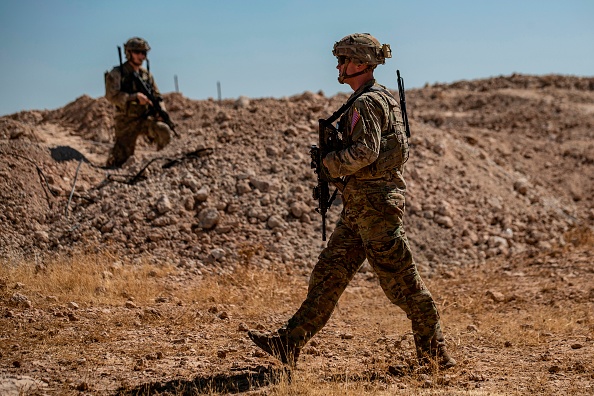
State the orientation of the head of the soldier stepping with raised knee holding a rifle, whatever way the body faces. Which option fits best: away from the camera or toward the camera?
toward the camera

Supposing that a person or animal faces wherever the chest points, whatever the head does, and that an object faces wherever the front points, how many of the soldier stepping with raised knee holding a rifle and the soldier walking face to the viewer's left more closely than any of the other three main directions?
1

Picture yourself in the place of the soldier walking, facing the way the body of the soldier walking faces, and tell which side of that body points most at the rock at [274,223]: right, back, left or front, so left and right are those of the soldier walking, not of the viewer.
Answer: right

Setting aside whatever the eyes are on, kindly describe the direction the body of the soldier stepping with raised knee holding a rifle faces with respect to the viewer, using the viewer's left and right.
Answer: facing the viewer and to the right of the viewer

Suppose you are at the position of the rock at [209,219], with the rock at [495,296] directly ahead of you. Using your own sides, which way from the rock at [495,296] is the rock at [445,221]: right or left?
left

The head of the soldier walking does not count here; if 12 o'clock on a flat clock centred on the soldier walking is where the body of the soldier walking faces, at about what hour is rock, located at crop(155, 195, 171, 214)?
The rock is roughly at 2 o'clock from the soldier walking.

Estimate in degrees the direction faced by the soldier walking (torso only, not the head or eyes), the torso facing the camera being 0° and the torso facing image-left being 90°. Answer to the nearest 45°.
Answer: approximately 90°

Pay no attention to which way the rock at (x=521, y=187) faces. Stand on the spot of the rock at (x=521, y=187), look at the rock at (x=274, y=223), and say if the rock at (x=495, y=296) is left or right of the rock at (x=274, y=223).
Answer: left

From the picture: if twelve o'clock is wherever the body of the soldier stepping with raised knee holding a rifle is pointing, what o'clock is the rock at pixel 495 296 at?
The rock is roughly at 12 o'clock from the soldier stepping with raised knee holding a rifle.

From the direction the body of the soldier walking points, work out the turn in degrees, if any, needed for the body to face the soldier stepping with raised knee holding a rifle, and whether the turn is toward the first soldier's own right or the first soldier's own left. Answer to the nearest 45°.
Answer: approximately 45° to the first soldier's own right

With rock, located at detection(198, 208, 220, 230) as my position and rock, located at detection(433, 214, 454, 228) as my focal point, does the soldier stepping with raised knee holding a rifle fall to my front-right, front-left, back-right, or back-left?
back-left

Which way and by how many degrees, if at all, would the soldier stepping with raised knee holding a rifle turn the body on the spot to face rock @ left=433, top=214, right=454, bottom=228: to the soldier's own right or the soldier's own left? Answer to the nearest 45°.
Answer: approximately 45° to the soldier's own left

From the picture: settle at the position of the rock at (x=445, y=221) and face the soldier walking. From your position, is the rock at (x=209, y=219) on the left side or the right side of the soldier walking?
right

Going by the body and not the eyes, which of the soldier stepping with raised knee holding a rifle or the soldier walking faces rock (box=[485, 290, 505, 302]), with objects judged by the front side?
the soldier stepping with raised knee holding a rifle

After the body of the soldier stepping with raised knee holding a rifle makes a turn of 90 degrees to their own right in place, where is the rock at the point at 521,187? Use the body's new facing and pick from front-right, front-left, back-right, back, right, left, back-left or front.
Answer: back-left
